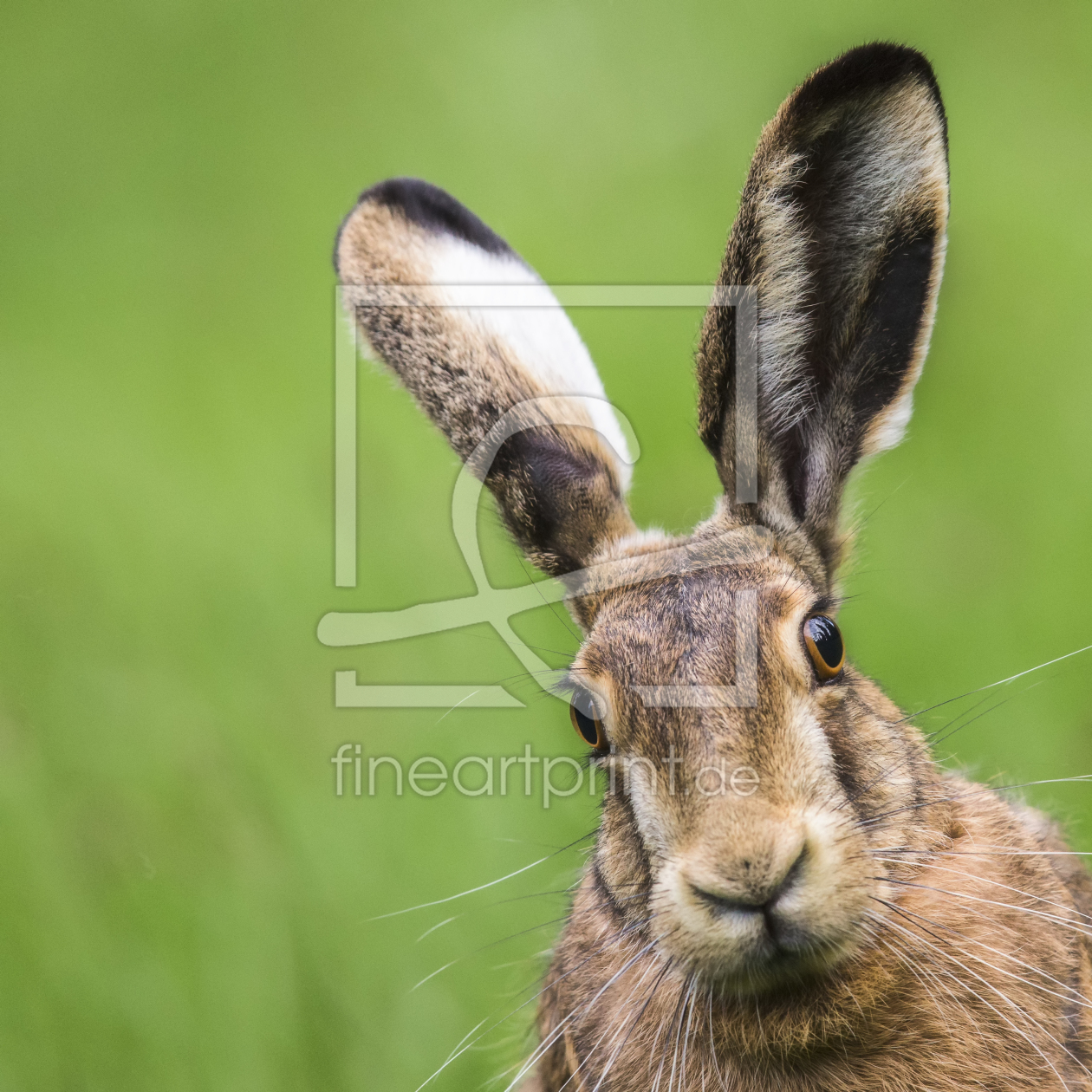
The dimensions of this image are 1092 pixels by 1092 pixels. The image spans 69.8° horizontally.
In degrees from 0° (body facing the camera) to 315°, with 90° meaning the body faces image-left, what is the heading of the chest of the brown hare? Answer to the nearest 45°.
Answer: approximately 0°
